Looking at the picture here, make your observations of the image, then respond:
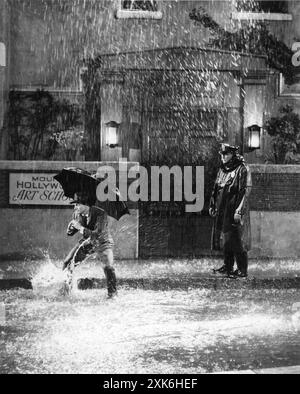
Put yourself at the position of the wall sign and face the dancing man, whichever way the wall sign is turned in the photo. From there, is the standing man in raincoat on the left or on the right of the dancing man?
left

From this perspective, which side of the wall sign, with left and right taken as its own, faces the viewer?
front

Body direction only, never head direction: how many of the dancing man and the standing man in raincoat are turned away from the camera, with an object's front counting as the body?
0

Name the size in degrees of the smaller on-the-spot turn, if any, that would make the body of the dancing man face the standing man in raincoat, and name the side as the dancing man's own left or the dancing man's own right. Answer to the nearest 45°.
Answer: approximately 180°

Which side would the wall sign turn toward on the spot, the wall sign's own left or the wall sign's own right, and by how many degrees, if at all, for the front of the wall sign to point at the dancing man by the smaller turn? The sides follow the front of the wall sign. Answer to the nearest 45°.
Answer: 0° — it already faces them

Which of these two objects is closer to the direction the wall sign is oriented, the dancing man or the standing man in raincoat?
the dancing man

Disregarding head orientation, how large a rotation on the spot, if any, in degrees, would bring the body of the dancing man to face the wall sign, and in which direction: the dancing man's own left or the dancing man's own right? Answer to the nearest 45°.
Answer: approximately 135° to the dancing man's own right

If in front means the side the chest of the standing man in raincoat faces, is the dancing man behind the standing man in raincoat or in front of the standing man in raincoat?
in front

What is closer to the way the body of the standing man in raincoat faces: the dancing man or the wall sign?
the dancing man

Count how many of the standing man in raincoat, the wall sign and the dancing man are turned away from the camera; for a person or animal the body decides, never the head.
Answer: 0

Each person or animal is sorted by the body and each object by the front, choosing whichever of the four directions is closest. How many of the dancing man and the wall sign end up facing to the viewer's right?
0

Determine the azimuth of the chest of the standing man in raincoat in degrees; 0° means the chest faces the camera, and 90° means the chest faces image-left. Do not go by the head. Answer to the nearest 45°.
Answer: approximately 45°

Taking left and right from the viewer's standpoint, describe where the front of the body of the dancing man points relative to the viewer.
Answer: facing the viewer and to the left of the viewer
